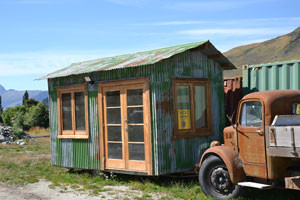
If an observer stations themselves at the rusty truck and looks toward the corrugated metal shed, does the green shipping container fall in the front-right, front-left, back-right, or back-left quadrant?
front-right

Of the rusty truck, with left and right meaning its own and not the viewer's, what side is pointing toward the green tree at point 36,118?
front

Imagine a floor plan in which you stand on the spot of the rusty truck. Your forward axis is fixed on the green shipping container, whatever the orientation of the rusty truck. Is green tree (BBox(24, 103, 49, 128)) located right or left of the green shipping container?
left

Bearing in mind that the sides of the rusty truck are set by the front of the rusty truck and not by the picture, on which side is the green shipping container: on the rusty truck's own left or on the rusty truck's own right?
on the rusty truck's own right

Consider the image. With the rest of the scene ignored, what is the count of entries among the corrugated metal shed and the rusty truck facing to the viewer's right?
0

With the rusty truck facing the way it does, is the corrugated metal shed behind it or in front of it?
in front

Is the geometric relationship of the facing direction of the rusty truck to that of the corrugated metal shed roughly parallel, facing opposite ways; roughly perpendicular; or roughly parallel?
roughly perpendicular

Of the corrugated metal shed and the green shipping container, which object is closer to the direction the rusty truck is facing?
the corrugated metal shed

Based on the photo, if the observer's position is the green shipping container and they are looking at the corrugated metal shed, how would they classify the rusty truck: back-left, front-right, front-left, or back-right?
front-left

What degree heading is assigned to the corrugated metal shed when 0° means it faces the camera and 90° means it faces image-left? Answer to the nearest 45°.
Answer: approximately 45°

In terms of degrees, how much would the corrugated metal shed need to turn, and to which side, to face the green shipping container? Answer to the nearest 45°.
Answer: approximately 135° to its left

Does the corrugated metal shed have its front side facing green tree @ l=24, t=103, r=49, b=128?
no
